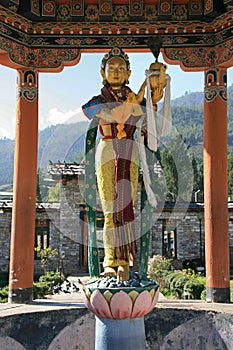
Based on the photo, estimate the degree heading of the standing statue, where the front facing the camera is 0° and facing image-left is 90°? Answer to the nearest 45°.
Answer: approximately 0°

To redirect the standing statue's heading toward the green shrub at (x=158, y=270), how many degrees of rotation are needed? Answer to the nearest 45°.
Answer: approximately 180°

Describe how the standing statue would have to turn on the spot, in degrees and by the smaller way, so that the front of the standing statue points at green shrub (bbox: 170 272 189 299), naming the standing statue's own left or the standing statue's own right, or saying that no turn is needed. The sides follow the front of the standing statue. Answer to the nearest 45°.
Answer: approximately 180°

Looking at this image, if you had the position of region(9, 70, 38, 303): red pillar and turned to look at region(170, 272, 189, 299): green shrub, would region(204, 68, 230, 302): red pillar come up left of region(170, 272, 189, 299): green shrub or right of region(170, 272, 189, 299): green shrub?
right

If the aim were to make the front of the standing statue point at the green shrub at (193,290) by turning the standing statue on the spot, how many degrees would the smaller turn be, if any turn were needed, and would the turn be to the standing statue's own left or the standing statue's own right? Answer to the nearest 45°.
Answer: approximately 180°
